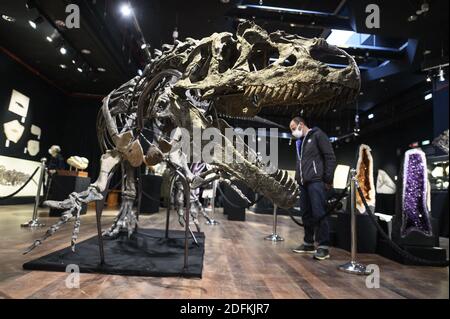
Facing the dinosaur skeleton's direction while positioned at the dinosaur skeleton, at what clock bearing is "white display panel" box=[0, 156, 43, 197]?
The white display panel is roughly at 6 o'clock from the dinosaur skeleton.

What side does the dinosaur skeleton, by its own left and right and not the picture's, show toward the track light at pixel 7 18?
back

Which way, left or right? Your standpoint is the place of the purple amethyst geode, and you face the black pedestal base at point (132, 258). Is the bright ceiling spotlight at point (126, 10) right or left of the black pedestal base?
right

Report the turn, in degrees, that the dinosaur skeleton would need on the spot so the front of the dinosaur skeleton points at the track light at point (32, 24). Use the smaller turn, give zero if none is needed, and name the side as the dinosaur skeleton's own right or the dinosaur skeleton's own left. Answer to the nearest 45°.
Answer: approximately 180°

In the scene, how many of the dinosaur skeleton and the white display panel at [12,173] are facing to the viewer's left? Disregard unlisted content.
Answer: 0

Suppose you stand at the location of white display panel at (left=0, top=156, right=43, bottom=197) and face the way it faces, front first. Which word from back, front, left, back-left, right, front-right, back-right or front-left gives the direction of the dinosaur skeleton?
front-right

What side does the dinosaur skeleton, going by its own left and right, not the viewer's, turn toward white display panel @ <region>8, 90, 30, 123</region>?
back

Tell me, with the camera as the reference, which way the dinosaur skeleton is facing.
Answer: facing the viewer and to the right of the viewer

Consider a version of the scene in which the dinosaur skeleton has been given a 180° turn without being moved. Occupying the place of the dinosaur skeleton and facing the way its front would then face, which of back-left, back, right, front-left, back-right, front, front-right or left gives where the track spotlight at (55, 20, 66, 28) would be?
front

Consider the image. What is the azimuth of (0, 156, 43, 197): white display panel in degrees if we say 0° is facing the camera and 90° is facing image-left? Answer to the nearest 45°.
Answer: approximately 315°
